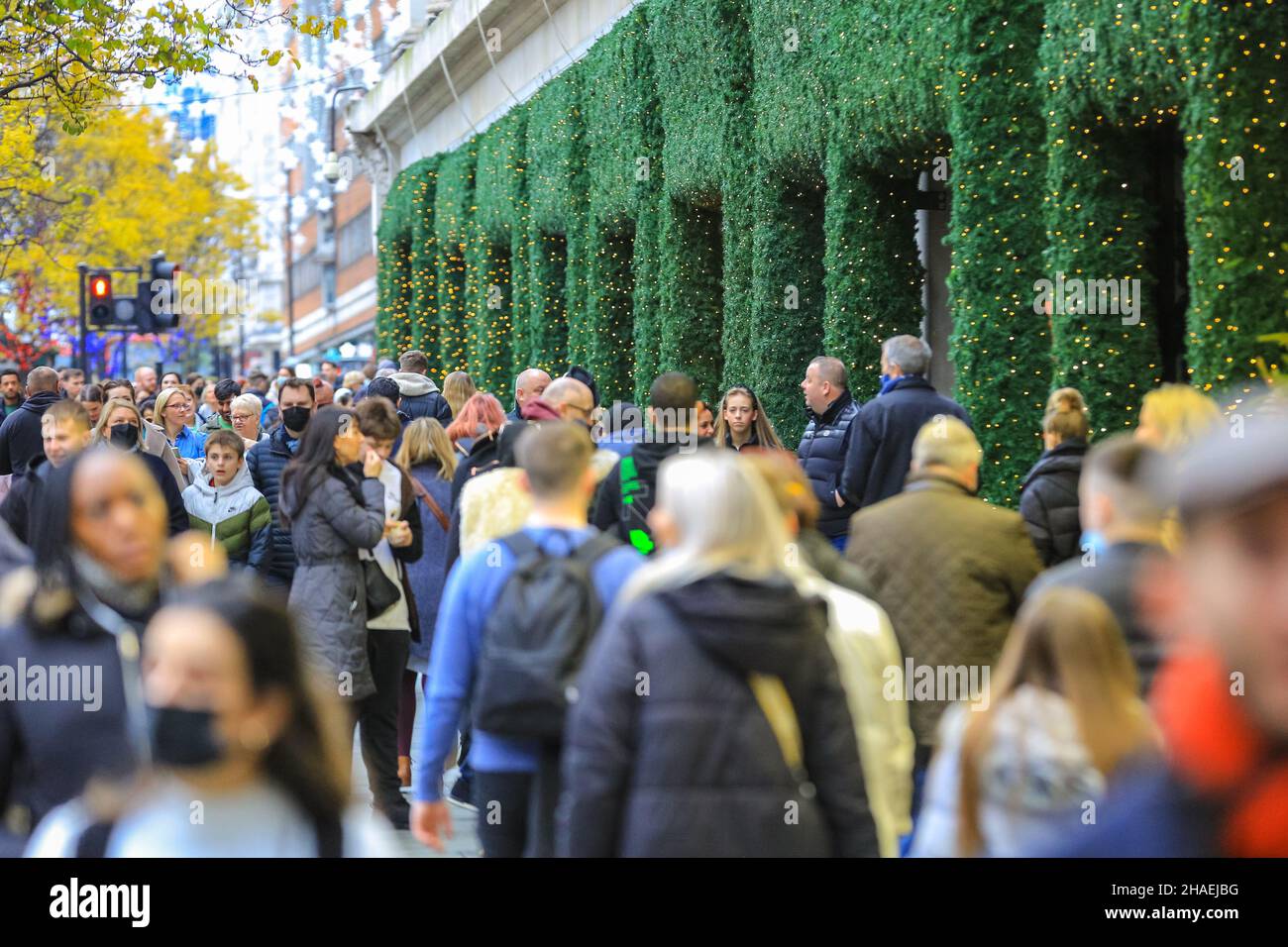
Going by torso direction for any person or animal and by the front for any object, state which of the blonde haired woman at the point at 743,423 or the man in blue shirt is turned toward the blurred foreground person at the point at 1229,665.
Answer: the blonde haired woman

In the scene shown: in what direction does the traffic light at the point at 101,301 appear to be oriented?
toward the camera

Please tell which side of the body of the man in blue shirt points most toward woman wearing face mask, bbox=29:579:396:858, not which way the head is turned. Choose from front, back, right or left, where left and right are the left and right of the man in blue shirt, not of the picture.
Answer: back

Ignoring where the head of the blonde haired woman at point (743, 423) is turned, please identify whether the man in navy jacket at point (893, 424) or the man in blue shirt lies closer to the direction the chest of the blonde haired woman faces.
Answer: the man in blue shirt

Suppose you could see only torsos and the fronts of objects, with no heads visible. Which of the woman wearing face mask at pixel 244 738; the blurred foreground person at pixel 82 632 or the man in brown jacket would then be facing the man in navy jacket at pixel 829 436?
the man in brown jacket

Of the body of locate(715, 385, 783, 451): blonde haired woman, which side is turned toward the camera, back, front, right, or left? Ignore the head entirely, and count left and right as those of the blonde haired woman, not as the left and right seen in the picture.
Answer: front

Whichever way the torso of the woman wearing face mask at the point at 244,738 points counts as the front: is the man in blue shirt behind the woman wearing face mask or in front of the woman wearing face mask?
behind

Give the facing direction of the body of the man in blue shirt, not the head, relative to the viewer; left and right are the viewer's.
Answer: facing away from the viewer

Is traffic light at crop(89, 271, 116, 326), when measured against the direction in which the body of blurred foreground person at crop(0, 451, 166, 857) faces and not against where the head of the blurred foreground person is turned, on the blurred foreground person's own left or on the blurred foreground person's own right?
on the blurred foreground person's own left

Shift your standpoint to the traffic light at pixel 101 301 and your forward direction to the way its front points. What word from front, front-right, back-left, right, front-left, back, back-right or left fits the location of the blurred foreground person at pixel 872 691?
front

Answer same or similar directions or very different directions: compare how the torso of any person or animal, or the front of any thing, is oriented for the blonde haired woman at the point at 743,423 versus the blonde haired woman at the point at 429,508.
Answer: very different directions

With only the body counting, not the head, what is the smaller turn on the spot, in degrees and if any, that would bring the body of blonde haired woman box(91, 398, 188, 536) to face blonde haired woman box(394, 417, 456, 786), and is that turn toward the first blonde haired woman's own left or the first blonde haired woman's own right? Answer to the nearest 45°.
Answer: approximately 45° to the first blonde haired woman's own left

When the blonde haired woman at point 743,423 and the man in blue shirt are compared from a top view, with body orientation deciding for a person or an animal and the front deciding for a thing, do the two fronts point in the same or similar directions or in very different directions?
very different directions

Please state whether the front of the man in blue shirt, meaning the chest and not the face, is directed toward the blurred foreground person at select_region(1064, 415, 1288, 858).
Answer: no

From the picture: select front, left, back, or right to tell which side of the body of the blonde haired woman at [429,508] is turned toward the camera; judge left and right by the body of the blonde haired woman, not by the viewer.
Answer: back

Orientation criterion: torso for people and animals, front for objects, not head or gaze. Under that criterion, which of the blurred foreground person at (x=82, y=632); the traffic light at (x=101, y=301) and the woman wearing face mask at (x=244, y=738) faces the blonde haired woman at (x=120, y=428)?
the traffic light

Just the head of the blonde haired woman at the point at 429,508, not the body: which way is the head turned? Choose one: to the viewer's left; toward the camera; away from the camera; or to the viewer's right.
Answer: away from the camera

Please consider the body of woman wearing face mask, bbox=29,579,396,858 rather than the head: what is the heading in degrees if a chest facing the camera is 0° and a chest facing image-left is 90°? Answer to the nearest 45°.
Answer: approximately 45°

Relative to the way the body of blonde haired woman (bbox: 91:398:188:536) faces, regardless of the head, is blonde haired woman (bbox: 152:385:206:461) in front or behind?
behind

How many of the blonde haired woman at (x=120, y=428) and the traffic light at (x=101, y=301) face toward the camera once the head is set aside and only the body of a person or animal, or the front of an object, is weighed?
2
